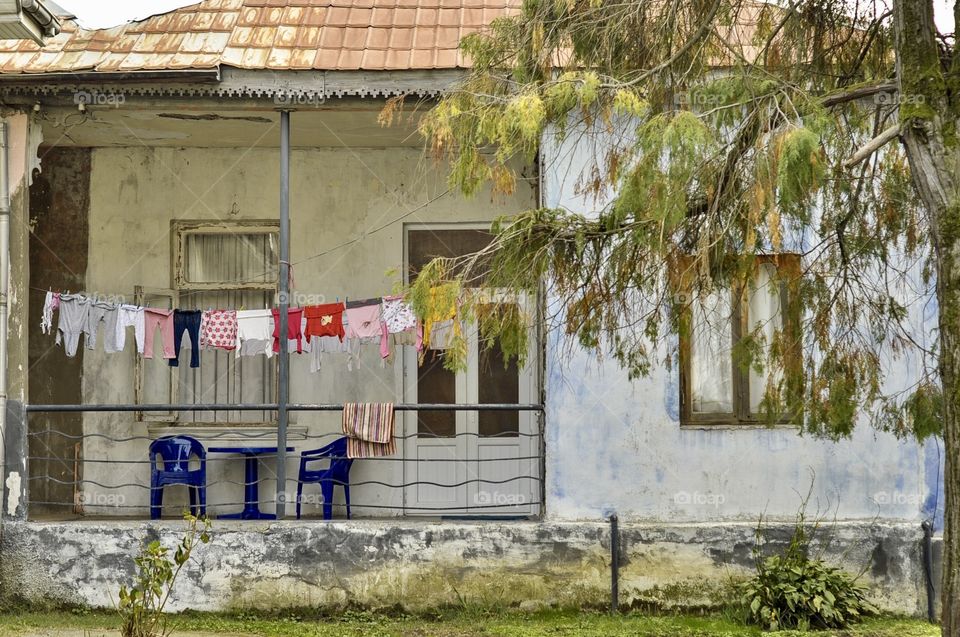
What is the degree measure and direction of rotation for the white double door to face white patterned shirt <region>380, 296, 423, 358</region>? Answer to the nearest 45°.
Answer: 0° — it already faces it

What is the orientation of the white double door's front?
toward the camera

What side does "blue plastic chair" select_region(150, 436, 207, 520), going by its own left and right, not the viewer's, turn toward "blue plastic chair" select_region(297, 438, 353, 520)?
left

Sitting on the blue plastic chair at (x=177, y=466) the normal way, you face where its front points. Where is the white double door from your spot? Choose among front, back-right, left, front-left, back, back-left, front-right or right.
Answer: left

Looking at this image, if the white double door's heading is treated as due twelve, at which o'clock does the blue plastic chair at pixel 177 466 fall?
The blue plastic chair is roughly at 3 o'clock from the white double door.

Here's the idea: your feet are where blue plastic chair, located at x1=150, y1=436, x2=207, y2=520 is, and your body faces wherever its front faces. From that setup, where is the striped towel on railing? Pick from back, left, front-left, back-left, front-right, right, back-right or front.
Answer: front-left

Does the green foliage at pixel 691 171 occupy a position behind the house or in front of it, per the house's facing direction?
in front

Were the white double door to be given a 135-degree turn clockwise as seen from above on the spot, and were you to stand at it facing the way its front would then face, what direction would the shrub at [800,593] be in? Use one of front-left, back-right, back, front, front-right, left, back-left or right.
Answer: back

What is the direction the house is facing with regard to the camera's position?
facing the viewer

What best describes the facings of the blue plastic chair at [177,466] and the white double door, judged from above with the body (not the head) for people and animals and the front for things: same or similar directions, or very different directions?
same or similar directions
